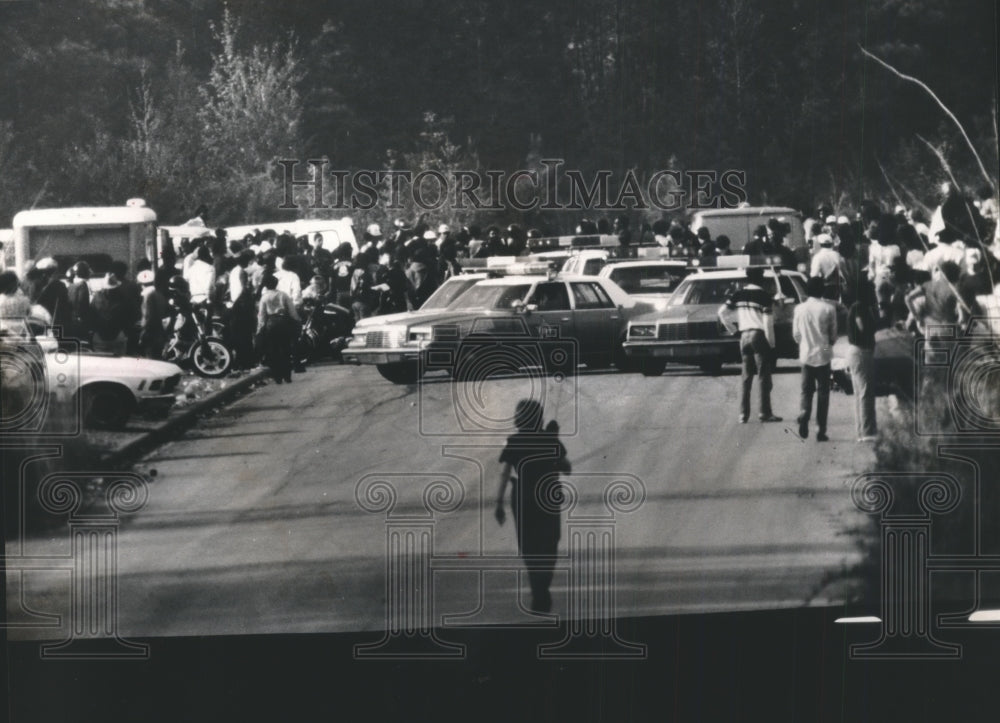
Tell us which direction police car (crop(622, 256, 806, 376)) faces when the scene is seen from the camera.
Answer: facing the viewer and to the left of the viewer

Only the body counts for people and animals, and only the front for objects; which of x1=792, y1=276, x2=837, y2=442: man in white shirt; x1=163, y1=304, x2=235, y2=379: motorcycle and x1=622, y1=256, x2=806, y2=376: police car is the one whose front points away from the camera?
the man in white shirt

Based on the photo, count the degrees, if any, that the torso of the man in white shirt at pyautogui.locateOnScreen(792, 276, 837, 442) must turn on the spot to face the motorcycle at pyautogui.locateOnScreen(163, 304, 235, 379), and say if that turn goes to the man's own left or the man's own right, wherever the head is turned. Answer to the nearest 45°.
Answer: approximately 90° to the man's own left

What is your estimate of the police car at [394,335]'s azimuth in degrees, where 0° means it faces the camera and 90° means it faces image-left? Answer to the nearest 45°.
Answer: approximately 45°

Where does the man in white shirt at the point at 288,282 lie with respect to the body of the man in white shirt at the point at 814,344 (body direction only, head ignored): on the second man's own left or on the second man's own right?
on the second man's own left

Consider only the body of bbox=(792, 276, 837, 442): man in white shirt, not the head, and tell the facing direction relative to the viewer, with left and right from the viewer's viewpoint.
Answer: facing away from the viewer

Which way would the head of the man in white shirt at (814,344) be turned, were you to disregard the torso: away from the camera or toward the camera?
away from the camera

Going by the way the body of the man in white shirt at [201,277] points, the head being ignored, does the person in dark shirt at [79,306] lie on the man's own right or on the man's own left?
on the man's own left

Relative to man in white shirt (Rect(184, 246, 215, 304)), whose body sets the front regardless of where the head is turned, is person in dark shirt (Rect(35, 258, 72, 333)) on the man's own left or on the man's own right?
on the man's own left

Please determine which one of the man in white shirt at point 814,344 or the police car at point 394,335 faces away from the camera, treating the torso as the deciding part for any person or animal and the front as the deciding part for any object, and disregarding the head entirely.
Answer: the man in white shirt

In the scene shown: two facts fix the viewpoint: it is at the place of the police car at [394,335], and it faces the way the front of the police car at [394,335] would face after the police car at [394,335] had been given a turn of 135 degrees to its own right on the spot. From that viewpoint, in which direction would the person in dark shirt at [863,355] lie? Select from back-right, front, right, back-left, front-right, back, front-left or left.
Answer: right

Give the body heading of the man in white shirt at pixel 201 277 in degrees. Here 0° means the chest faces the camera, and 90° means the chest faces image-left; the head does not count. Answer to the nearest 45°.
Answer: approximately 180°

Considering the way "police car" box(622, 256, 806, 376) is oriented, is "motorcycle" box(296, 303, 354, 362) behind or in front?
in front
